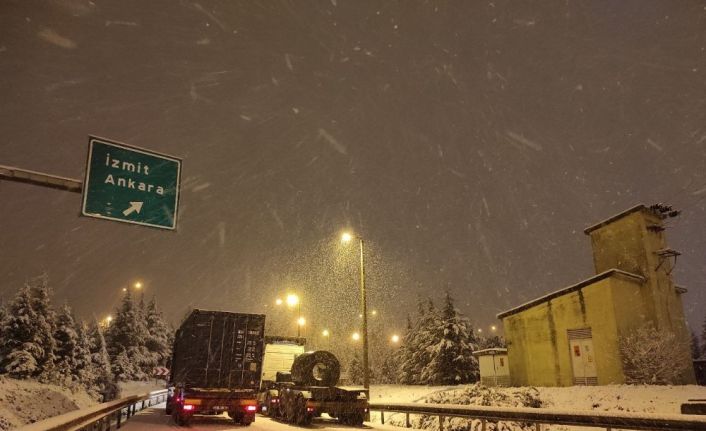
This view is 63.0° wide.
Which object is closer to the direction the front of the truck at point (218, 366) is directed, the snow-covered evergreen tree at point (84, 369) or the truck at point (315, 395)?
the snow-covered evergreen tree

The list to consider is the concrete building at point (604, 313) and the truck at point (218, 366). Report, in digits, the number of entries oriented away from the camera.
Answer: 1

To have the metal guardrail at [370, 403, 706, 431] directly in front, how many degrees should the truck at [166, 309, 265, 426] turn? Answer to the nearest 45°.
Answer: approximately 135° to its right

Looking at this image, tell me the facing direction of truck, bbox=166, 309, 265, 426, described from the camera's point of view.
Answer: facing away from the viewer

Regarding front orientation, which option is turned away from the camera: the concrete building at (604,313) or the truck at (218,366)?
the truck

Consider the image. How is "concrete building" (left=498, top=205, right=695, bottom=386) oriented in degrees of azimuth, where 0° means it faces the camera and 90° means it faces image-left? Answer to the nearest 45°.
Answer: approximately 45°

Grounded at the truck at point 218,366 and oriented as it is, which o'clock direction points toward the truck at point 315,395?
the truck at point 315,395 is roughly at 3 o'clock from the truck at point 218,366.

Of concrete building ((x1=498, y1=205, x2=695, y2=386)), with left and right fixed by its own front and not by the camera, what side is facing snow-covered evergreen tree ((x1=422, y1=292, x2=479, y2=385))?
right

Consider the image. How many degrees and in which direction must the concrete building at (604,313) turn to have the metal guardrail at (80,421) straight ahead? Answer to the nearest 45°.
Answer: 0° — it already faces it

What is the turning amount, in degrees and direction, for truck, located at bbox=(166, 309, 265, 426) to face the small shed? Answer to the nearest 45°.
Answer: approximately 45° to its right

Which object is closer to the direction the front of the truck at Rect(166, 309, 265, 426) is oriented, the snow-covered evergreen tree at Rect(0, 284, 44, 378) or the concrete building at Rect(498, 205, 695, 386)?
the snow-covered evergreen tree

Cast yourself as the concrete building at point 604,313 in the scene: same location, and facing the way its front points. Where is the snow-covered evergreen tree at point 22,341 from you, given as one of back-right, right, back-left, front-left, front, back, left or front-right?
front-right
